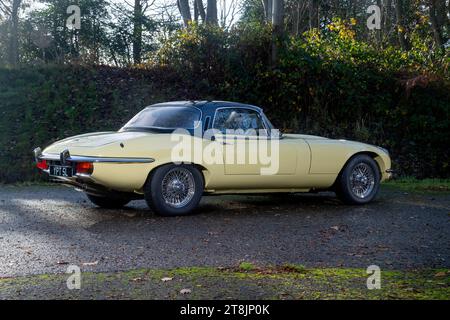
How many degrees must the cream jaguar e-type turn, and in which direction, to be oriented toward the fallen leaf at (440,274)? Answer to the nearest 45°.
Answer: approximately 90° to its right

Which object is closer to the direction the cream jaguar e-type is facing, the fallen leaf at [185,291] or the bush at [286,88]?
the bush

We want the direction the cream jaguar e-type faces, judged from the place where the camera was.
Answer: facing away from the viewer and to the right of the viewer

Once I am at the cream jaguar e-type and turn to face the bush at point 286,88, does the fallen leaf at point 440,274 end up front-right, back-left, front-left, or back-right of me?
back-right

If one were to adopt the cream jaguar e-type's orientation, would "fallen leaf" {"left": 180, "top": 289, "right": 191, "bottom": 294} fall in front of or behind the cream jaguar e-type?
behind
